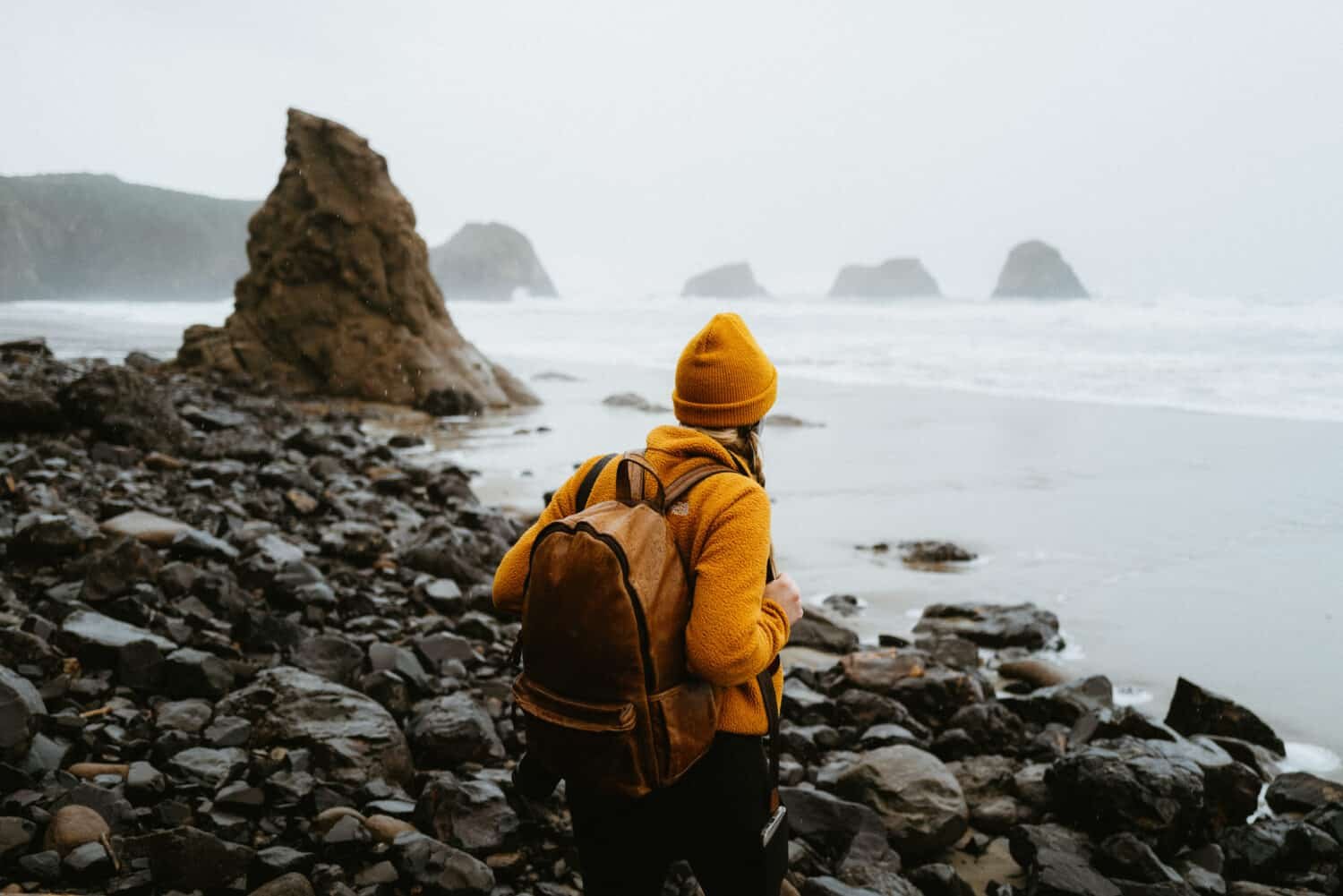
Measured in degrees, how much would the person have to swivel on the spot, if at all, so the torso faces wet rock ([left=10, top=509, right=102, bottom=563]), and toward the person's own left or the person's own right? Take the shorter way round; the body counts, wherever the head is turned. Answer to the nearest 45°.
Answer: approximately 90° to the person's own left

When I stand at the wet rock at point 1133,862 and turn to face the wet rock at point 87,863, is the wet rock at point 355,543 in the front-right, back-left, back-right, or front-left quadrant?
front-right

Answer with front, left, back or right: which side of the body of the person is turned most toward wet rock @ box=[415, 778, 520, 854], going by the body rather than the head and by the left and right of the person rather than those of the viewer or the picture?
left

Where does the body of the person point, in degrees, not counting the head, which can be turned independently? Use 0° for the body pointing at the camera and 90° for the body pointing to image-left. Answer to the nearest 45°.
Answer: approximately 225°

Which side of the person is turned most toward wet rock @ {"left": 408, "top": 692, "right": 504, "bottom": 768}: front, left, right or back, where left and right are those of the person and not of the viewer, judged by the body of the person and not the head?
left

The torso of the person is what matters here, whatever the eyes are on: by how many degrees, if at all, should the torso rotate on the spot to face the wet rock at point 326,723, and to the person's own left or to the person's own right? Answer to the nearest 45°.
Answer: approximately 90° to the person's own left

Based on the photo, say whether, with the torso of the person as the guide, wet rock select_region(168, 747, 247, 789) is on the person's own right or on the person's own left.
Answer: on the person's own left

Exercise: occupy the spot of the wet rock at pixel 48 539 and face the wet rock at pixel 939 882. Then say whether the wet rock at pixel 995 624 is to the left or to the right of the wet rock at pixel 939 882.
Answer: left

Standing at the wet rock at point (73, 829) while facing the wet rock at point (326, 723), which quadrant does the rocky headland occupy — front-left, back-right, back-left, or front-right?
front-left

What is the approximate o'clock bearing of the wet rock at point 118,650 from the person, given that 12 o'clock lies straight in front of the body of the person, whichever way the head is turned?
The wet rock is roughly at 9 o'clock from the person.

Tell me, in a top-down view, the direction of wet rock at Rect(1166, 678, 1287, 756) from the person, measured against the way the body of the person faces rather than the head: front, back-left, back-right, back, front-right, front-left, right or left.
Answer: front

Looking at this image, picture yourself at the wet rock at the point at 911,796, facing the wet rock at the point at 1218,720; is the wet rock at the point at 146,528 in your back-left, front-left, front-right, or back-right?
back-left

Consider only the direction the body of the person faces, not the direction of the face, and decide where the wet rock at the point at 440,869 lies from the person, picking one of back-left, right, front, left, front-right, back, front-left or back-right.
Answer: left
